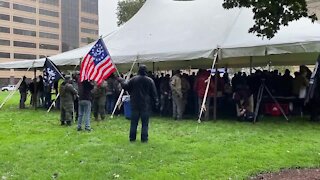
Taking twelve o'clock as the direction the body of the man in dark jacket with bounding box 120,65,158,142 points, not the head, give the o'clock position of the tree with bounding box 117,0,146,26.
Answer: The tree is roughly at 12 o'clock from the man in dark jacket.

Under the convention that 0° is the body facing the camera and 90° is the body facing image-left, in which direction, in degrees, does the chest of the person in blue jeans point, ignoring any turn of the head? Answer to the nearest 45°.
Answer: approximately 180°

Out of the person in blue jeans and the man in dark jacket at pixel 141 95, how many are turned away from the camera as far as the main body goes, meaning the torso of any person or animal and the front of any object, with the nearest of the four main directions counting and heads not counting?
2

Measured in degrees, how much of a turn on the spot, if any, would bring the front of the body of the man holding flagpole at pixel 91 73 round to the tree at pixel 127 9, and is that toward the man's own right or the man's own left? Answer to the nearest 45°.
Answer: approximately 45° to the man's own left

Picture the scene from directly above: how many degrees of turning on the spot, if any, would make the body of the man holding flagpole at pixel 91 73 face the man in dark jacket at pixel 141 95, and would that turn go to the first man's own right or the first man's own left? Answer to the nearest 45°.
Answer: approximately 90° to the first man's own right

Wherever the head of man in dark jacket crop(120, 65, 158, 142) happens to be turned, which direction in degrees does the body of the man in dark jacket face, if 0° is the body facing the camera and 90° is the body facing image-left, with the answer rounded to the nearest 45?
approximately 180°

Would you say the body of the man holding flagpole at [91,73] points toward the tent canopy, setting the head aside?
yes
